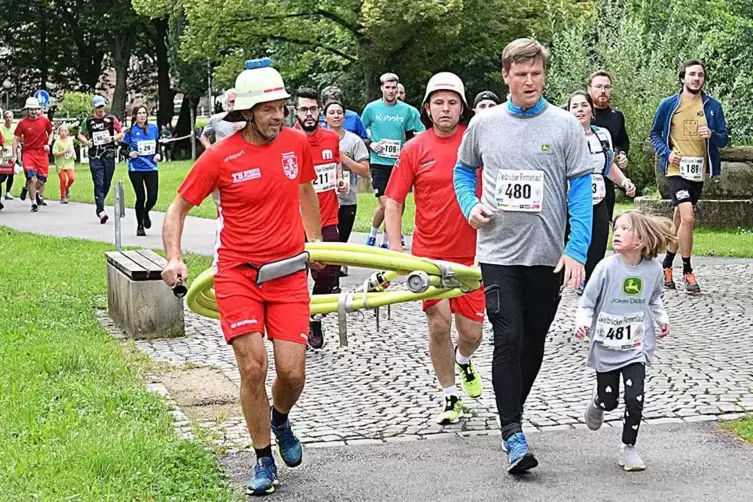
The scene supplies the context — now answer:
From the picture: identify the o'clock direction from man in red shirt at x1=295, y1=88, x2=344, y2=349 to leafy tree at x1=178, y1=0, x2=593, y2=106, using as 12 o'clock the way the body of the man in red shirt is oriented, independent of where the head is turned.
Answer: The leafy tree is roughly at 6 o'clock from the man in red shirt.

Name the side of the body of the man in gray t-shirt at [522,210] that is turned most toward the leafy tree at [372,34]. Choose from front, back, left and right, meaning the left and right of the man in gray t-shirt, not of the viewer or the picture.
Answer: back

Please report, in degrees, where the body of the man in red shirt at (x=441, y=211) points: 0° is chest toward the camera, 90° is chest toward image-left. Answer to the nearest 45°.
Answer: approximately 0°

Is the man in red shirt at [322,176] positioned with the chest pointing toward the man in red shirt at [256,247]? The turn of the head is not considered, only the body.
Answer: yes

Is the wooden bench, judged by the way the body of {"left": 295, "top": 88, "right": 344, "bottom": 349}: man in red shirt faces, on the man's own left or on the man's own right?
on the man's own right
